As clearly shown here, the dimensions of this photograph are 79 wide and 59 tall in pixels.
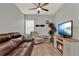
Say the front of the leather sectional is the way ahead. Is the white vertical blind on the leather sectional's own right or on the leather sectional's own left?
on the leather sectional's own left

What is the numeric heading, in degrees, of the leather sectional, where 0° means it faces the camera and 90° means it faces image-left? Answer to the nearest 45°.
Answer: approximately 315°
